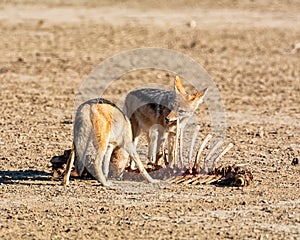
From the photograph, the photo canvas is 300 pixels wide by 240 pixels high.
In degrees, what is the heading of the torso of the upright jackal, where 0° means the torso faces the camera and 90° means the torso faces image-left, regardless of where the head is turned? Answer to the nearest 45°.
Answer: approximately 315°

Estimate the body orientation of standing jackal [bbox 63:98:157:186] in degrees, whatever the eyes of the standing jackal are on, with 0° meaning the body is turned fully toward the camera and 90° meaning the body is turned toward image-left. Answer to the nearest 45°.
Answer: approximately 225°
